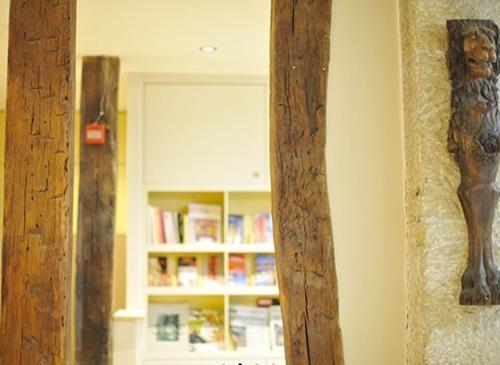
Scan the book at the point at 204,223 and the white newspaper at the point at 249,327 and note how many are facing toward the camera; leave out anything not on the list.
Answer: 2

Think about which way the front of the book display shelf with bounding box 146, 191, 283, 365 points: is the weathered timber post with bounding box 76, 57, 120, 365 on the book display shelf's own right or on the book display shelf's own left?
on the book display shelf's own right

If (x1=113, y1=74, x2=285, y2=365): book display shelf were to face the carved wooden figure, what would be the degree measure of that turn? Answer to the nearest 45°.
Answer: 0° — it already faces it

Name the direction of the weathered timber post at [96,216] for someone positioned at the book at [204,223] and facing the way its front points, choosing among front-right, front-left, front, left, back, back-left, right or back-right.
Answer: front-right
